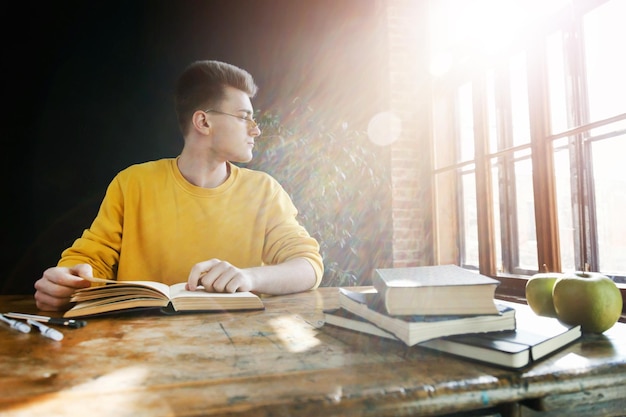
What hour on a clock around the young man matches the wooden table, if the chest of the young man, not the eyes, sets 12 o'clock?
The wooden table is roughly at 12 o'clock from the young man.

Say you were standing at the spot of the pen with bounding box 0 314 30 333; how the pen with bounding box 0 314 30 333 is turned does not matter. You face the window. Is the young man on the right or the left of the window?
left

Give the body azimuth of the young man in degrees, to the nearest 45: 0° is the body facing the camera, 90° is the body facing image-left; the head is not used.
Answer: approximately 0°

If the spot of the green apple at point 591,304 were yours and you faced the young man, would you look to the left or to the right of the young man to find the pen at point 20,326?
left

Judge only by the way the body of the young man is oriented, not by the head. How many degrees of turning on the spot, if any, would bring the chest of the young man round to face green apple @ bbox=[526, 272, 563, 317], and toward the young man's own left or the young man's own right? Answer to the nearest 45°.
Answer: approximately 45° to the young man's own left

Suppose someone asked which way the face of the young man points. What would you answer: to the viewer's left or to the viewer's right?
to the viewer's right

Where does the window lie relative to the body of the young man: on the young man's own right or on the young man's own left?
on the young man's own left

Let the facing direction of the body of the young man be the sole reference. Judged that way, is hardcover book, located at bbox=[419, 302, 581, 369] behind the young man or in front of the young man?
in front

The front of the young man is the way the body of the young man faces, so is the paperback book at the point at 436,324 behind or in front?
in front
